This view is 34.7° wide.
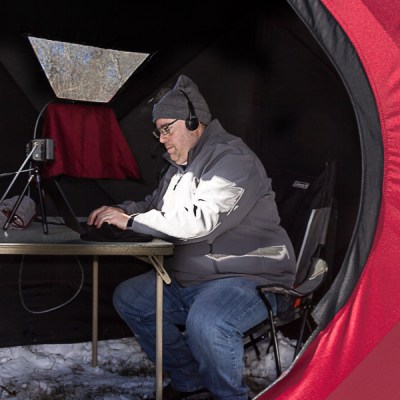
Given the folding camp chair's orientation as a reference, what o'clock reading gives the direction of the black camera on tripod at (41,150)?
The black camera on tripod is roughly at 1 o'clock from the folding camp chair.

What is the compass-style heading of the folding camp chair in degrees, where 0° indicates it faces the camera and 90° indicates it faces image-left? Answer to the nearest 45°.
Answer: approximately 45°

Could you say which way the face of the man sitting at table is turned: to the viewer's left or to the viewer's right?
to the viewer's left
